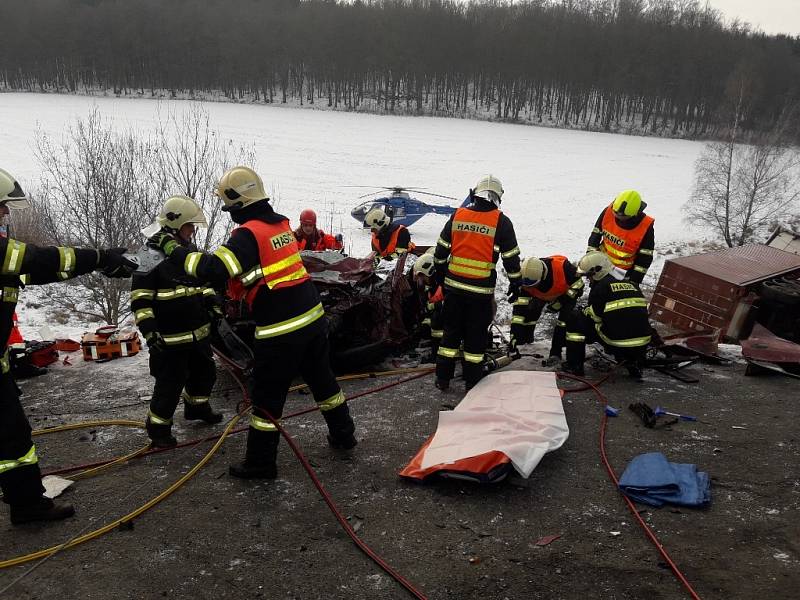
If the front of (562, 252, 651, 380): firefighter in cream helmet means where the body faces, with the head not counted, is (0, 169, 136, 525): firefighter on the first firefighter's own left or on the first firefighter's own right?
on the first firefighter's own left

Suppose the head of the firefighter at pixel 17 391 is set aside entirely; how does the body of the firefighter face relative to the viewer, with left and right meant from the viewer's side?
facing to the right of the viewer

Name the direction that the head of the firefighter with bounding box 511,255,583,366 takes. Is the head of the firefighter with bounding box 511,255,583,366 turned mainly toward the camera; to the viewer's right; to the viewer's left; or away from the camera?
to the viewer's left

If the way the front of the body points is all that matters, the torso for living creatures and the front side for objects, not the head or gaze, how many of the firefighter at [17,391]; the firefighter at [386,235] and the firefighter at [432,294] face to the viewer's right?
1

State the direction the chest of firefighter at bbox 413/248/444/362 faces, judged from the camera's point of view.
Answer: to the viewer's left

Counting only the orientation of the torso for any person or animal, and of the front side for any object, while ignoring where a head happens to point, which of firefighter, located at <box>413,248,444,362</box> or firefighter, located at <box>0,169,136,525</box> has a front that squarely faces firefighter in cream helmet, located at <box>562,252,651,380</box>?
firefighter, located at <box>0,169,136,525</box>

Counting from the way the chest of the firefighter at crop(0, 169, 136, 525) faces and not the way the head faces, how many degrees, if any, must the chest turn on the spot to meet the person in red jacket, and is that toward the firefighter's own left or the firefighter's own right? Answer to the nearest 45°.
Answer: approximately 45° to the firefighter's own left

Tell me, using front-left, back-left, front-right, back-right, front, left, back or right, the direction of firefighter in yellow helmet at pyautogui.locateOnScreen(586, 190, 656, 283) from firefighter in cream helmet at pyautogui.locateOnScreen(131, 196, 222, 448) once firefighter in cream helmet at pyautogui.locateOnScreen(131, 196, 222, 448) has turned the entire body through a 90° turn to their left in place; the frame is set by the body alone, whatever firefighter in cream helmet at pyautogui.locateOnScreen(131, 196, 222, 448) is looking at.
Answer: front-right

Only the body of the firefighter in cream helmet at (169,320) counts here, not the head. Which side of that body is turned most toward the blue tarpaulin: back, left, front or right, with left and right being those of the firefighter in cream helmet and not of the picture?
front

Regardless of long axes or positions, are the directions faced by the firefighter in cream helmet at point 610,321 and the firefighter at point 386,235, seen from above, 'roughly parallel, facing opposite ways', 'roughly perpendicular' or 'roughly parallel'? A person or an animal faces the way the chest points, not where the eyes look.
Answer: roughly perpendicular

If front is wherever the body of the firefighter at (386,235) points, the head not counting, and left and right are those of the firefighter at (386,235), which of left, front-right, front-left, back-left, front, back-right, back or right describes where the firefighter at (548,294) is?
left

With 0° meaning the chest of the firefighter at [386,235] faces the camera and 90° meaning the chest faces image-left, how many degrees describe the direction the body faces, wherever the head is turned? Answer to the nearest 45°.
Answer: approximately 45°

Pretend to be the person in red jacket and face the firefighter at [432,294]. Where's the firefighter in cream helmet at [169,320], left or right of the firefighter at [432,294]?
right
